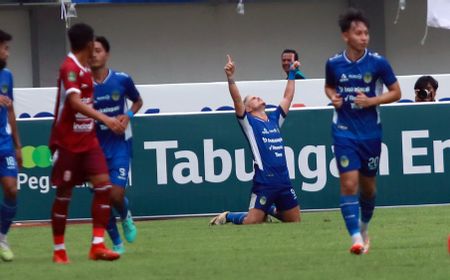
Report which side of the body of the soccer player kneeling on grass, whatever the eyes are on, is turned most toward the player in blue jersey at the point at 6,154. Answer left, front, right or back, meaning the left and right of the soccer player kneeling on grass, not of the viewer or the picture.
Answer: right

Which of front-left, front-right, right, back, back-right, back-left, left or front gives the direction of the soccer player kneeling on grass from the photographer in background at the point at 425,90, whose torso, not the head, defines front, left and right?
front-right

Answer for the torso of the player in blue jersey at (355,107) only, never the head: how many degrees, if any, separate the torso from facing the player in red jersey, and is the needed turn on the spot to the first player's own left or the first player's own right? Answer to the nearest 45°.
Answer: approximately 90° to the first player's own right

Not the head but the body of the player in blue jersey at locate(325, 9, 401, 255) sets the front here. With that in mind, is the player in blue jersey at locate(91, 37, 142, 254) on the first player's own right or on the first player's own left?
on the first player's own right

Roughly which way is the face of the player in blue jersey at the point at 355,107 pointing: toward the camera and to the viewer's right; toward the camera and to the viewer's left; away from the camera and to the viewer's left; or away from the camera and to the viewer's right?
toward the camera and to the viewer's right

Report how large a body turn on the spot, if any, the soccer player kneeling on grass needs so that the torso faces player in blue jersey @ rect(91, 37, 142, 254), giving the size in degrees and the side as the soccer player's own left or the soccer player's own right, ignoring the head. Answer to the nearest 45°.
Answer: approximately 90° to the soccer player's own right

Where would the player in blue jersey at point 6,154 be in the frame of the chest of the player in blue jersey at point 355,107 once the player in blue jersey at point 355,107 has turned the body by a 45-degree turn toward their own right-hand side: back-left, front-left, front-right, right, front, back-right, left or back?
front-right

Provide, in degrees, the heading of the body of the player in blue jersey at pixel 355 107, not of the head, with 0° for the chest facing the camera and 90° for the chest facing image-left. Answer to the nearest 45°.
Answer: approximately 0°

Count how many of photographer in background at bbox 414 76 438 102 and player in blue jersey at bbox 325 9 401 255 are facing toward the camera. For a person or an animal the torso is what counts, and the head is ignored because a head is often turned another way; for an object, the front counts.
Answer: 2

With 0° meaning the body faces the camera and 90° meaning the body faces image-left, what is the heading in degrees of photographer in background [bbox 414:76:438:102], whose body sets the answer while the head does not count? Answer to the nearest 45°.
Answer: approximately 0°
